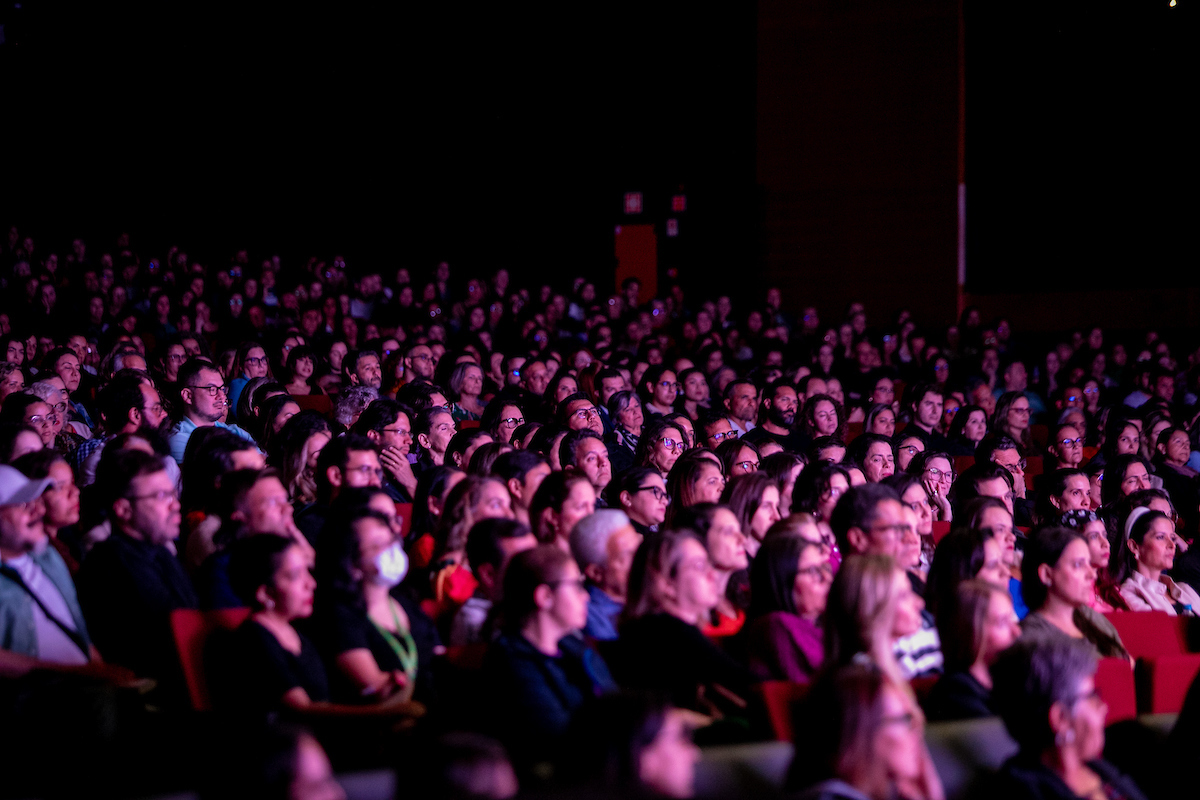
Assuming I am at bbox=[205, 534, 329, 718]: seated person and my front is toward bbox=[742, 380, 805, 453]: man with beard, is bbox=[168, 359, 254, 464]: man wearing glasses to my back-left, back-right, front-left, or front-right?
front-left

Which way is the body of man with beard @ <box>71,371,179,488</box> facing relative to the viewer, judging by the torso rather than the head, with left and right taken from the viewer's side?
facing to the right of the viewer

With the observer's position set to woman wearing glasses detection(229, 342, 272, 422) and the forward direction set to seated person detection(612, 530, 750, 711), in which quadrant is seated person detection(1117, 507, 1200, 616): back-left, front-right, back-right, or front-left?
front-left

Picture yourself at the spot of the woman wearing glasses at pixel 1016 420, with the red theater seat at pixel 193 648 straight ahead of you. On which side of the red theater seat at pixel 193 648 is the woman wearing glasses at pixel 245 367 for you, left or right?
right

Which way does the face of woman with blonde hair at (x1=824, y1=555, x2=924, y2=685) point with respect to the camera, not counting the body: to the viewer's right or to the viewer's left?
to the viewer's right

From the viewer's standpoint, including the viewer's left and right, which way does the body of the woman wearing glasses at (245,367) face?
facing the viewer and to the right of the viewer

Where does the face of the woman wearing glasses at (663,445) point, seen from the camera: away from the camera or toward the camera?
toward the camera

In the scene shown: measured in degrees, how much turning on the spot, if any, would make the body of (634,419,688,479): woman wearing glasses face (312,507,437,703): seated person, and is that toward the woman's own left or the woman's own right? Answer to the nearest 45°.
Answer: approximately 45° to the woman's own right

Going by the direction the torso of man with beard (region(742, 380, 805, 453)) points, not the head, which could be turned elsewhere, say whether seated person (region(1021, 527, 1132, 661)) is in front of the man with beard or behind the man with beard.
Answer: in front

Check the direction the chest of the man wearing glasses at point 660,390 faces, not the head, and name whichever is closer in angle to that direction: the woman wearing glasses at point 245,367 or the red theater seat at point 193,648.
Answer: the red theater seat

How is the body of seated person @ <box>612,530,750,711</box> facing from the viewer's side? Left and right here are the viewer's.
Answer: facing to the right of the viewer

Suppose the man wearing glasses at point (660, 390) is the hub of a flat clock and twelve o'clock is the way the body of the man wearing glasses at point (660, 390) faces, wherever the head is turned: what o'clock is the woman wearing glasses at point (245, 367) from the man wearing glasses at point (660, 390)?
the woman wearing glasses at point (245, 367) is roughly at 4 o'clock from the man wearing glasses at point (660, 390).

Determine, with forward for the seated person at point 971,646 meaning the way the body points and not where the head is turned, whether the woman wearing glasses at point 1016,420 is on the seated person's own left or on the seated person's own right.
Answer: on the seated person's own left

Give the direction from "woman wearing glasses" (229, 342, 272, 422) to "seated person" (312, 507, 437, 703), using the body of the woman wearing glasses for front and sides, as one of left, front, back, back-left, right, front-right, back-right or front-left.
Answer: front-right

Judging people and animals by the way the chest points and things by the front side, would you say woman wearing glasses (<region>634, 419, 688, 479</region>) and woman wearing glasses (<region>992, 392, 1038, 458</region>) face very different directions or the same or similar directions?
same or similar directions

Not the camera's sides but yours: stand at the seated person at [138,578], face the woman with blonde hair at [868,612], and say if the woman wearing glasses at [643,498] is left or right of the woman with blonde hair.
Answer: left
